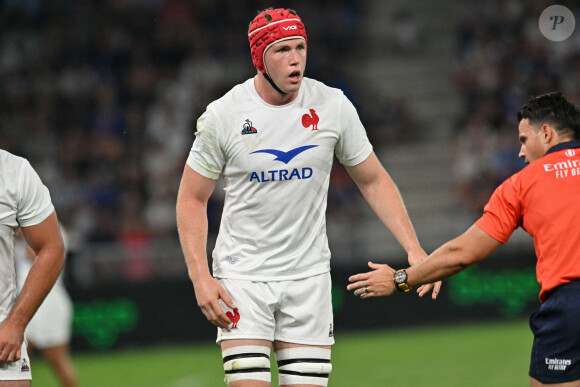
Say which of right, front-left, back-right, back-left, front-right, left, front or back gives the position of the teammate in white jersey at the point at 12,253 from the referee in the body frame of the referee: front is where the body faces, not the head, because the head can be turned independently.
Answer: front-left

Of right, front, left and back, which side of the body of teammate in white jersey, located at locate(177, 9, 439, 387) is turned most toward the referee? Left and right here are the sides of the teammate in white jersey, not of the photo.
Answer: left

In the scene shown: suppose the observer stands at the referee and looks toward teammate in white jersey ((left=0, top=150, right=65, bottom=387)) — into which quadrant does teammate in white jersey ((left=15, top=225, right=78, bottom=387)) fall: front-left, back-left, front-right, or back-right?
front-right

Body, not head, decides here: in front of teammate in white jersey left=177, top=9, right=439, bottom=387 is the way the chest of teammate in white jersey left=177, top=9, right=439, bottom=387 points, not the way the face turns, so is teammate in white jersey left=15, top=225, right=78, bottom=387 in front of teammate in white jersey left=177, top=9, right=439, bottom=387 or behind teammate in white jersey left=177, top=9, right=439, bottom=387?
behind

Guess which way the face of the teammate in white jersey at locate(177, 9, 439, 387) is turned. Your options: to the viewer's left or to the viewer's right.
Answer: to the viewer's right

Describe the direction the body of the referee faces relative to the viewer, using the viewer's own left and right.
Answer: facing away from the viewer and to the left of the viewer

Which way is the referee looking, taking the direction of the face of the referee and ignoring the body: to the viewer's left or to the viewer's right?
to the viewer's left

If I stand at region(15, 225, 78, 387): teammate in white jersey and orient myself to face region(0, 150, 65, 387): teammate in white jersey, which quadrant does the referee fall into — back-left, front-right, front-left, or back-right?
front-left

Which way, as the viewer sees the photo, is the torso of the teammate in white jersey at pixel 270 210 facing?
toward the camera
